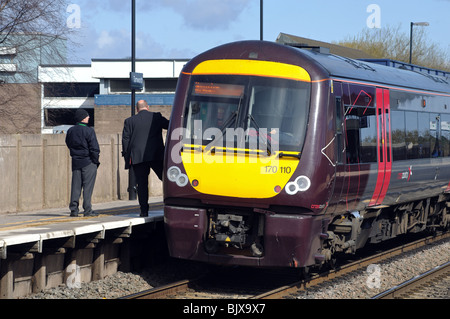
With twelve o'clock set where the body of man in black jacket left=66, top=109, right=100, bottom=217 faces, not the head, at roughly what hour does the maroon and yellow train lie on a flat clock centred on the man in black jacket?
The maroon and yellow train is roughly at 3 o'clock from the man in black jacket.

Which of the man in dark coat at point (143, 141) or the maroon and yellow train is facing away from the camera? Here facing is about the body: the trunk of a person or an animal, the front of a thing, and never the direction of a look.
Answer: the man in dark coat

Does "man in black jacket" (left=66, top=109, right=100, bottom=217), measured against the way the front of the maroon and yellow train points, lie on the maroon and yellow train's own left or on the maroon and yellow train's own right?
on the maroon and yellow train's own right

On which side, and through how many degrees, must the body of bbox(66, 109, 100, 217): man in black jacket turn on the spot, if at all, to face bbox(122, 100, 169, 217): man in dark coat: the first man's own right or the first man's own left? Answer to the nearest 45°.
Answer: approximately 90° to the first man's own right

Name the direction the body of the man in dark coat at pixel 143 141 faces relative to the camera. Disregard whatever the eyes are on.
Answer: away from the camera

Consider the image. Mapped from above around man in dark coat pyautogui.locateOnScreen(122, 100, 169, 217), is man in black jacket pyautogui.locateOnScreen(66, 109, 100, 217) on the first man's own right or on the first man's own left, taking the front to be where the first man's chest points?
on the first man's own left

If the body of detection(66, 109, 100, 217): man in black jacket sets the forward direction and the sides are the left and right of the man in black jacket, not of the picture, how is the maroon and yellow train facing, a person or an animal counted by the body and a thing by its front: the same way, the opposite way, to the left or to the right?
the opposite way

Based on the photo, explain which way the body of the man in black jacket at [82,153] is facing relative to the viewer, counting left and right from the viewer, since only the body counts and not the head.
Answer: facing away from the viewer and to the right of the viewer

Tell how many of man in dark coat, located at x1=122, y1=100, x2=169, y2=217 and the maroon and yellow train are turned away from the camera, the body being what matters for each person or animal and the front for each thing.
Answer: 1

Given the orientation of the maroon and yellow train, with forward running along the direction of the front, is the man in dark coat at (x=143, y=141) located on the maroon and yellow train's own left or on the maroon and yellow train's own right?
on the maroon and yellow train's own right
